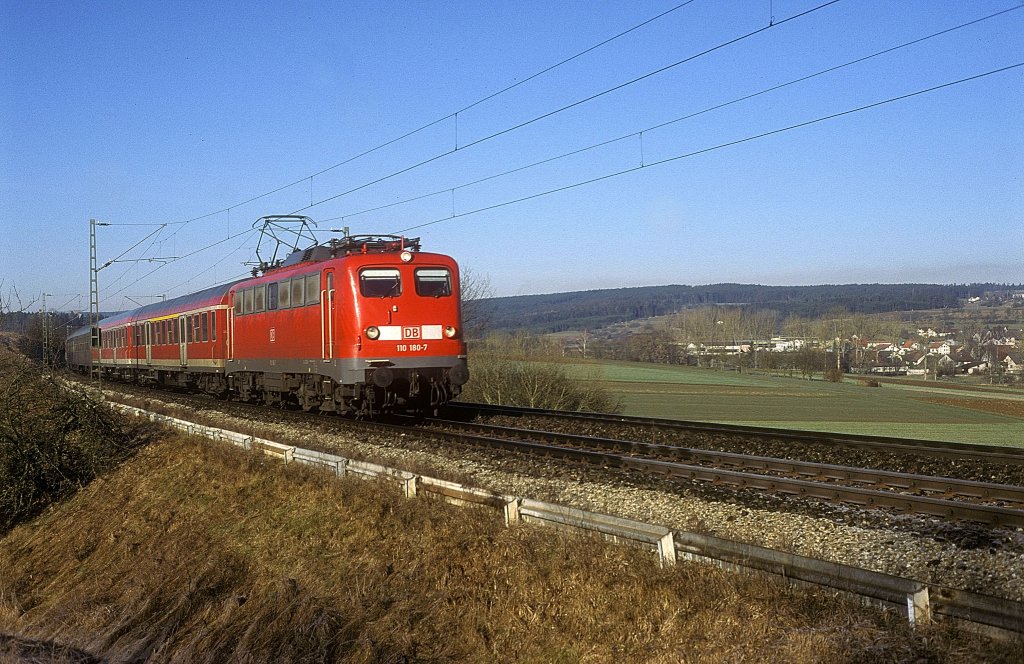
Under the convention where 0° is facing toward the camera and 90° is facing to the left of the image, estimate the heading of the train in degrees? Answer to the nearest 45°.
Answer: approximately 315°

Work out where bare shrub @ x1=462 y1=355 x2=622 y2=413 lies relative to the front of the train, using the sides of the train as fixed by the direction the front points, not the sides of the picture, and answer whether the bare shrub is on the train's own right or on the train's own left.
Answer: on the train's own left

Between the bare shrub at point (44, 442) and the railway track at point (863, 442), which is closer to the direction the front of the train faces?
the railway track

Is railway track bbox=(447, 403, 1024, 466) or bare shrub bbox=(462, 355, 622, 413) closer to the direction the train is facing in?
the railway track

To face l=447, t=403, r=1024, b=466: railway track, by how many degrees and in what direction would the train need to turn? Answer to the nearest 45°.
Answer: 0° — it already faces it
